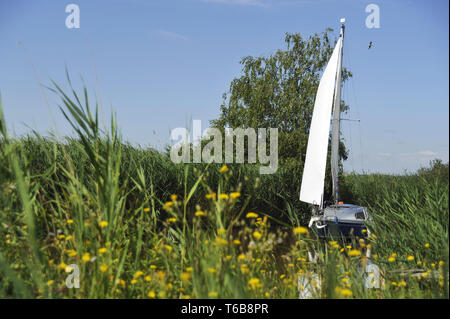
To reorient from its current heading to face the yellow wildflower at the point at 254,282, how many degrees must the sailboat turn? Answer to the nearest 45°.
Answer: approximately 45° to its left

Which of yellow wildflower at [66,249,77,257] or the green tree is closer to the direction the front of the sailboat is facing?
the yellow wildflower

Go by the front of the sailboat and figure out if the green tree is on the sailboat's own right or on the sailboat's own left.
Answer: on the sailboat's own right

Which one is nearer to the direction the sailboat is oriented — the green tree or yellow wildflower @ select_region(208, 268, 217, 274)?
the yellow wildflower

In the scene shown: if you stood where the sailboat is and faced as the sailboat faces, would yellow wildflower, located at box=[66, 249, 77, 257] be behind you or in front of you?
in front
